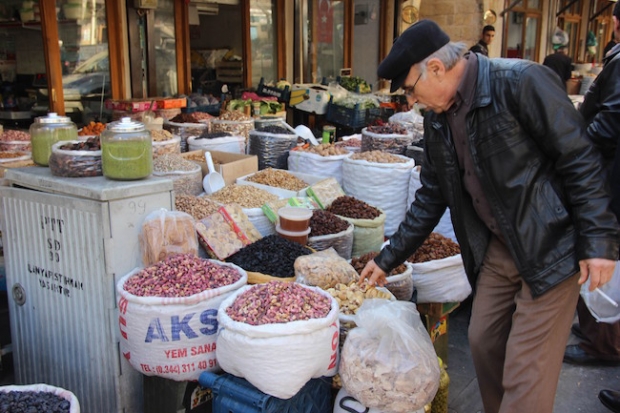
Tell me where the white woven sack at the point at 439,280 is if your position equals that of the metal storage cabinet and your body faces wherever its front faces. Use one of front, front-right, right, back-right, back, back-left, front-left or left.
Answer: back-left

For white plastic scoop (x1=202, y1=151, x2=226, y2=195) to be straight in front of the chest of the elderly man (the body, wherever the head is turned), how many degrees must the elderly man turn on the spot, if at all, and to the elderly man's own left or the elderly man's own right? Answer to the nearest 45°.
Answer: approximately 90° to the elderly man's own right

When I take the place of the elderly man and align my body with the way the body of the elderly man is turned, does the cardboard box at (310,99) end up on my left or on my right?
on my right

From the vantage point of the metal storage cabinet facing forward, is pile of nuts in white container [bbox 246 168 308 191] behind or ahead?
behind

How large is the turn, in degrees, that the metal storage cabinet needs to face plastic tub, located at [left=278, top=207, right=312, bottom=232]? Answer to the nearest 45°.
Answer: approximately 135° to its left

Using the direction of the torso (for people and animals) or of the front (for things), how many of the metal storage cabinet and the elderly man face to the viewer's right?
0

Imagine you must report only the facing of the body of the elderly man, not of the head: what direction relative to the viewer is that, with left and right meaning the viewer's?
facing the viewer and to the left of the viewer

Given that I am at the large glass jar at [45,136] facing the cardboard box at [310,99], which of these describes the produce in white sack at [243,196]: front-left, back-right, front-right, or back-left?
front-right

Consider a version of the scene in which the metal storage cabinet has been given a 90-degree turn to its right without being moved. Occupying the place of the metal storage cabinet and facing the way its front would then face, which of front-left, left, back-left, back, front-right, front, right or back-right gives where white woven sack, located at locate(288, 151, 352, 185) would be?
right

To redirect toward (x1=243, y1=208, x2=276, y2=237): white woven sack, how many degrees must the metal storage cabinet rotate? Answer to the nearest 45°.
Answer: approximately 180°

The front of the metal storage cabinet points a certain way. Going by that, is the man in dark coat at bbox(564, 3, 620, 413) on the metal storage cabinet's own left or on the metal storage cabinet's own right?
on the metal storage cabinet's own left

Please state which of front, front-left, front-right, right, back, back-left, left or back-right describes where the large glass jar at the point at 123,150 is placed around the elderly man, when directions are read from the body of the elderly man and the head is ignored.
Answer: front-right

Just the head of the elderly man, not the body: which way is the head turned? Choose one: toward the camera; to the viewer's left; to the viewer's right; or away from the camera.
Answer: to the viewer's left
